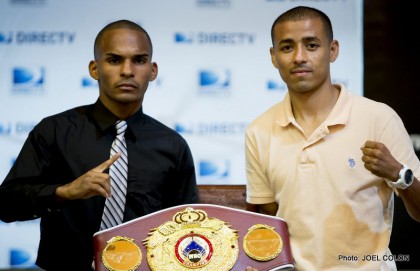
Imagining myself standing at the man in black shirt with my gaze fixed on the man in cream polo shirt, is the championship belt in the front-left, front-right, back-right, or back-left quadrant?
front-right

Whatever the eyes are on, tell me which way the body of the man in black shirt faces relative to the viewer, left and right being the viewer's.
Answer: facing the viewer

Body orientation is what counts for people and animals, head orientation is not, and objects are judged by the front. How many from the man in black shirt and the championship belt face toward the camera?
2

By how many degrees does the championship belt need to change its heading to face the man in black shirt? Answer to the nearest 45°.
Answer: approximately 135° to its right

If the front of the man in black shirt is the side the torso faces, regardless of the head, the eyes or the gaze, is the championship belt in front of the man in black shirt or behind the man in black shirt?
in front

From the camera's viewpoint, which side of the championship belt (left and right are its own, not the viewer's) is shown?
front
